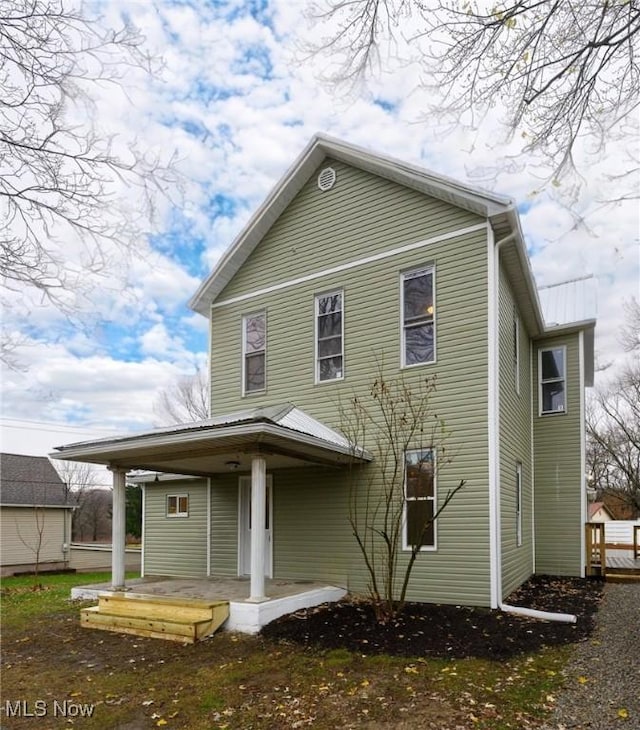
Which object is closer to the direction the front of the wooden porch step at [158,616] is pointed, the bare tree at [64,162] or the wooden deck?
the bare tree

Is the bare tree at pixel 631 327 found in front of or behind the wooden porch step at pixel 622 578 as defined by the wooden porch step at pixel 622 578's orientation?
behind

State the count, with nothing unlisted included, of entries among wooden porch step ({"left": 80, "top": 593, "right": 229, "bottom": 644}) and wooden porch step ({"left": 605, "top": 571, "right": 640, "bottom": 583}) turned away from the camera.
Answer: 0

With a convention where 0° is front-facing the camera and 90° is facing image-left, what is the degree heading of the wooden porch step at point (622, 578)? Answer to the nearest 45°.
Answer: approximately 0°

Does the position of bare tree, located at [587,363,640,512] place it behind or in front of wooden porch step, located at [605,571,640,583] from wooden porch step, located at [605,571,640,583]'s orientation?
behind

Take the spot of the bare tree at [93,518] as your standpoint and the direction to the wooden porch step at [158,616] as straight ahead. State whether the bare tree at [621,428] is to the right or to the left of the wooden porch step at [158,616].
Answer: left

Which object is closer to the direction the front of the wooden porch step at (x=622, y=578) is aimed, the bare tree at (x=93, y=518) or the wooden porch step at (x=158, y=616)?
the wooden porch step

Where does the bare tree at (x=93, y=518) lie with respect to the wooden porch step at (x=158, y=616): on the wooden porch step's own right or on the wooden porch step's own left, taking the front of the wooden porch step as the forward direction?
on the wooden porch step's own right

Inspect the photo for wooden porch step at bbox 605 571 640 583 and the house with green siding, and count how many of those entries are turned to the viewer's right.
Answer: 0
